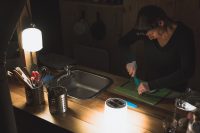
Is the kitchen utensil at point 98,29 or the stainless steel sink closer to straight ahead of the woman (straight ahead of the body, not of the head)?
the stainless steel sink

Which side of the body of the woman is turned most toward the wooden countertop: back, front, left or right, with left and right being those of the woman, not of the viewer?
front

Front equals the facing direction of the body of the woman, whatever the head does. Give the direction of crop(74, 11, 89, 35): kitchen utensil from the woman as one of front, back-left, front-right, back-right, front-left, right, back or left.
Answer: right

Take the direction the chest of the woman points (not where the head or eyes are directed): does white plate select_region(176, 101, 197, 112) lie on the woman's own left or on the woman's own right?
on the woman's own left

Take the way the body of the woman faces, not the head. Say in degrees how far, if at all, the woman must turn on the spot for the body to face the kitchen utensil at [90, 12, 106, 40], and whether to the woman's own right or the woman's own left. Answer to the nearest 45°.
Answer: approximately 90° to the woman's own right

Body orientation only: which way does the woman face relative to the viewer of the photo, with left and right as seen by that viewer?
facing the viewer and to the left of the viewer

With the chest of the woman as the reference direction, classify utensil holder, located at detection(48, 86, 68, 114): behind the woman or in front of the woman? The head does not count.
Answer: in front

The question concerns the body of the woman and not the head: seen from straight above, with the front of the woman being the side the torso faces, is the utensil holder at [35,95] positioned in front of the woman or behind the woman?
in front

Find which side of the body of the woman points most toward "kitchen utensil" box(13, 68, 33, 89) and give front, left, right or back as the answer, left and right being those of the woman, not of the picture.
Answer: front
